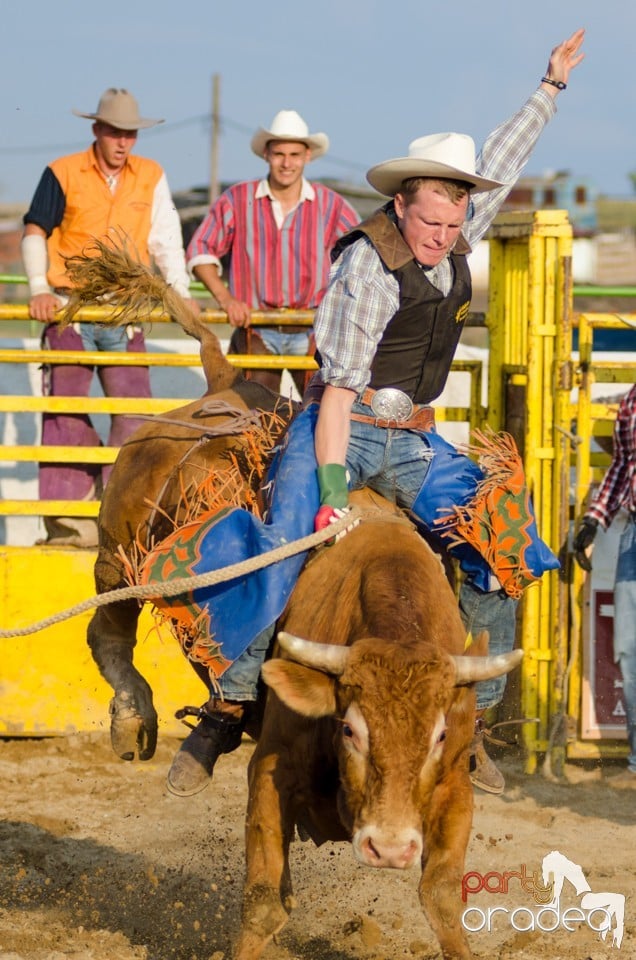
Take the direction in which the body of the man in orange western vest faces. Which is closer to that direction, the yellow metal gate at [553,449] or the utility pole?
the yellow metal gate

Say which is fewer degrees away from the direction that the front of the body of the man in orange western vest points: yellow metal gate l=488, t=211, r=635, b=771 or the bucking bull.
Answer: the bucking bull

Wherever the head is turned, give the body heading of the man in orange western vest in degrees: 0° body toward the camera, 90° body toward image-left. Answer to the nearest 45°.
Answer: approximately 0°

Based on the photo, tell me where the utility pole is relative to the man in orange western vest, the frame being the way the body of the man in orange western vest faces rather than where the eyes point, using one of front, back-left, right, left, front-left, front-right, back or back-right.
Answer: back

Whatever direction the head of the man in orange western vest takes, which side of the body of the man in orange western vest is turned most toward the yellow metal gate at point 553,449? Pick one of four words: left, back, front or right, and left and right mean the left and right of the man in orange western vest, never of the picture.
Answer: left

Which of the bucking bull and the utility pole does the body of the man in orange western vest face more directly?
the bucking bull
